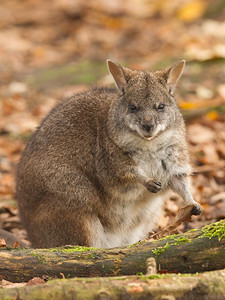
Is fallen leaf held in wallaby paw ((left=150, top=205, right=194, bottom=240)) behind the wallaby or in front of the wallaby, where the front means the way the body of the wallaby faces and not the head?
in front

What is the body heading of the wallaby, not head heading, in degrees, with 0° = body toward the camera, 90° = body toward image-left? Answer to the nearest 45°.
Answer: approximately 315°

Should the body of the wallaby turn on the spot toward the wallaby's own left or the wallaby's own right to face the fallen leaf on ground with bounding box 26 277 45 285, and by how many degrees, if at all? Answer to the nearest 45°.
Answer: approximately 45° to the wallaby's own right

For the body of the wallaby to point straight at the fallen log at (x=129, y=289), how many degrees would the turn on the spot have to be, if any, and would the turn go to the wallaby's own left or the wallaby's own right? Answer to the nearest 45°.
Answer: approximately 45° to the wallaby's own right
